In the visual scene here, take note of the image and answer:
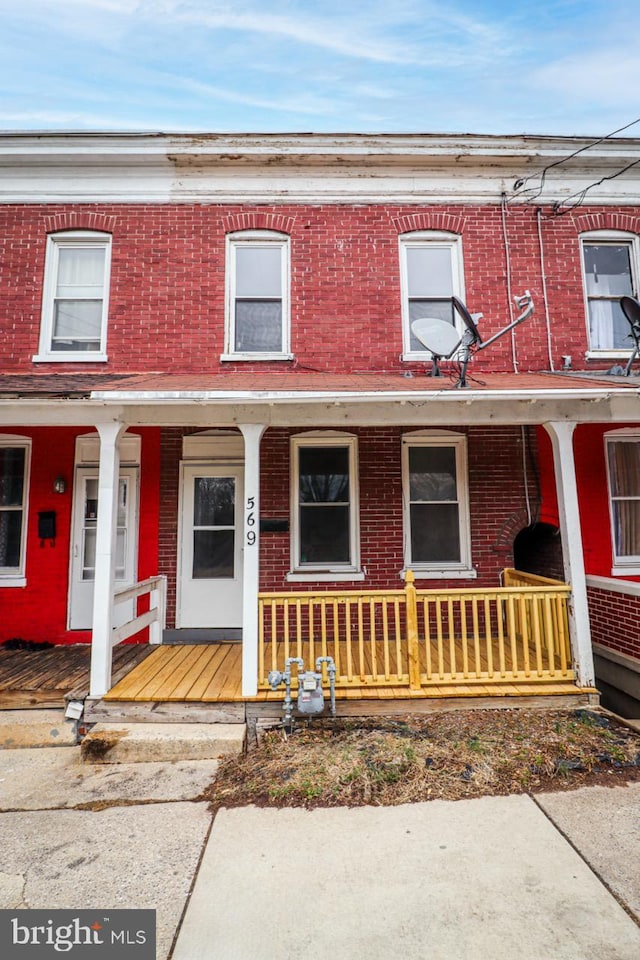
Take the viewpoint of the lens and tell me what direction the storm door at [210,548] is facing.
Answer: facing the viewer

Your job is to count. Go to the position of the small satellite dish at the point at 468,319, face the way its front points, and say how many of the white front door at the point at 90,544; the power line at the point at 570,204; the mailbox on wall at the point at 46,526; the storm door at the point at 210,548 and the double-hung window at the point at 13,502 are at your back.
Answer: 4

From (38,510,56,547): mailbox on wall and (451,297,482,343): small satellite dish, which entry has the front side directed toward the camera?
the mailbox on wall

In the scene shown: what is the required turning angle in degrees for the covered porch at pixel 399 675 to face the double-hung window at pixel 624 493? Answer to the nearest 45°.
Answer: approximately 135° to its left

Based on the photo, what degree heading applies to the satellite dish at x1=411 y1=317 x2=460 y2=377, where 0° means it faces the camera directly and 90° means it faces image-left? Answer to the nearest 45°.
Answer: approximately 315°

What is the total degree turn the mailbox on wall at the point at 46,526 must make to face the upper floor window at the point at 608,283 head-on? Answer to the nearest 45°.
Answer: approximately 45° to its left

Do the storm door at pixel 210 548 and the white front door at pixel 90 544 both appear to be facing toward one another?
no

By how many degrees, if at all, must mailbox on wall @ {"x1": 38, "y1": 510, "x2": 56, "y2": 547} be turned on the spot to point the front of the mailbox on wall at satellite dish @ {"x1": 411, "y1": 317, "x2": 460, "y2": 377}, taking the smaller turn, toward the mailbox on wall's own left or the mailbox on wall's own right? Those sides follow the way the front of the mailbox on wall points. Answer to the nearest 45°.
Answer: approximately 45° to the mailbox on wall's own left

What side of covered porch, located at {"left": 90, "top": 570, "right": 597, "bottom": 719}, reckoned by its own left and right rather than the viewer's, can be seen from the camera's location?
front

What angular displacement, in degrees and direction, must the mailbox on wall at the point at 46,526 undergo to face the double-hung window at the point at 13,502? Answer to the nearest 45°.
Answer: approximately 135° to its right

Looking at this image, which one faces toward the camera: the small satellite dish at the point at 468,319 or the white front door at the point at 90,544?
the white front door

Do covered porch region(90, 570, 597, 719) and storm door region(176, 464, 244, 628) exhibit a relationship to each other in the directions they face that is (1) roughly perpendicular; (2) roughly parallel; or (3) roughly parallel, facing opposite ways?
roughly parallel

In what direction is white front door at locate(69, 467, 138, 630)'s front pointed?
toward the camera

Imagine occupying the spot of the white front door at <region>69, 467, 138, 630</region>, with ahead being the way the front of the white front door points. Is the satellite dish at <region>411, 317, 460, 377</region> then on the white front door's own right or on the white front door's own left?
on the white front door's own left
